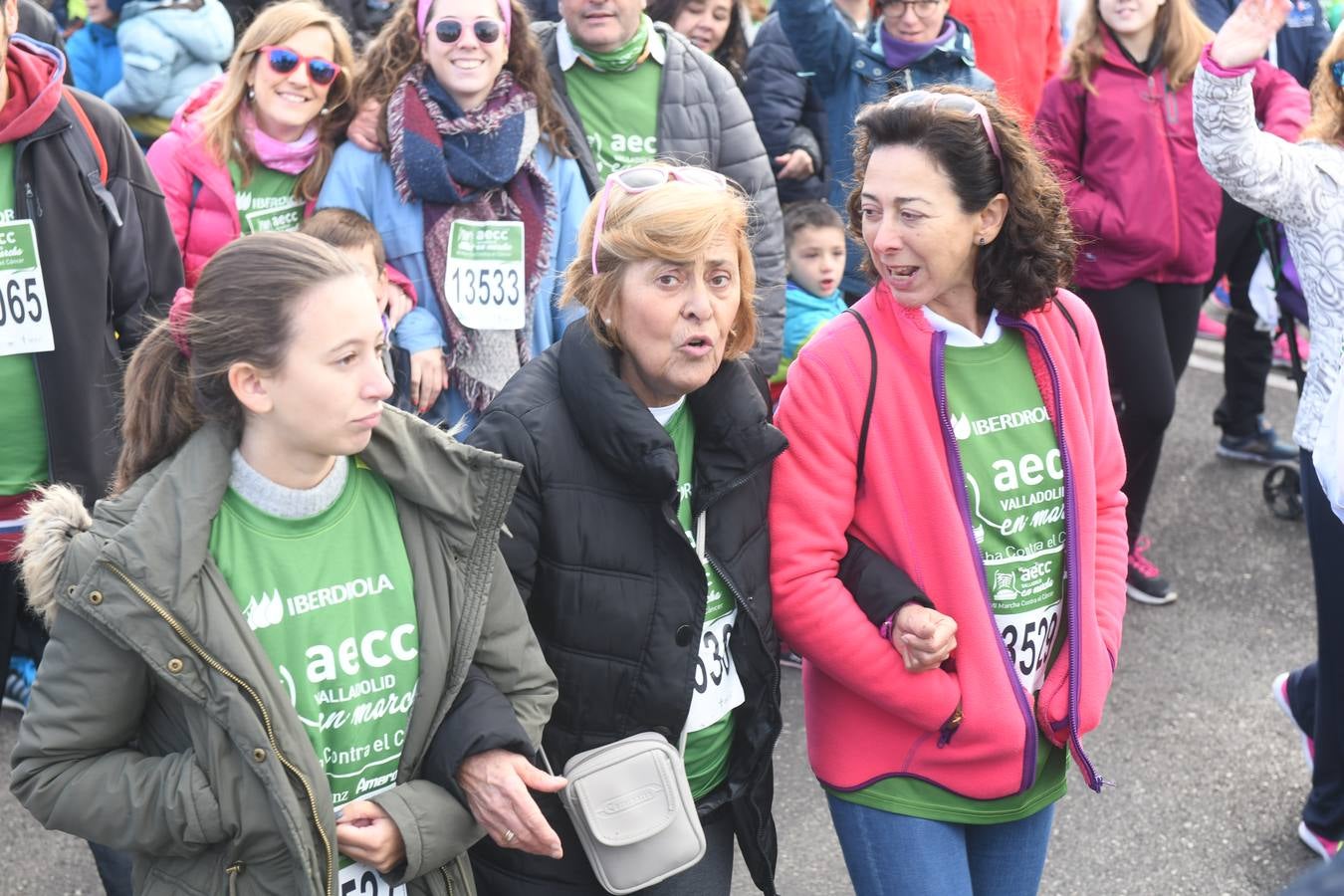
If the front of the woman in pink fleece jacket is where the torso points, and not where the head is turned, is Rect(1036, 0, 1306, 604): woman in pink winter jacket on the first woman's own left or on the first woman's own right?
on the first woman's own left

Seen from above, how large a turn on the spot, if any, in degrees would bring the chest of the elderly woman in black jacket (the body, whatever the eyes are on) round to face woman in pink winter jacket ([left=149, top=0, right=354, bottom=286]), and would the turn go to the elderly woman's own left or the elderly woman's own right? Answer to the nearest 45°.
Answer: approximately 180°

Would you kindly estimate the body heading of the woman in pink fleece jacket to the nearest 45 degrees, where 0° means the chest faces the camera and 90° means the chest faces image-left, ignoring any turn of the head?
approximately 315°

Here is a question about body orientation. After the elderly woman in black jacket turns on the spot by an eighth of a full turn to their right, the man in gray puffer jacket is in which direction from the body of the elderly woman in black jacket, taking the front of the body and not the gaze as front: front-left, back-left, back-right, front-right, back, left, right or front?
back

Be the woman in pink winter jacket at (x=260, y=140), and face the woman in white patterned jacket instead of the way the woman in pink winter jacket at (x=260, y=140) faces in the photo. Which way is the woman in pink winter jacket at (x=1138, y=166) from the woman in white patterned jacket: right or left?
left

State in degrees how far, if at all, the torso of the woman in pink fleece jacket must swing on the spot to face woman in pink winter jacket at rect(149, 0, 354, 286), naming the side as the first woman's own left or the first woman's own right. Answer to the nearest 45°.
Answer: approximately 180°

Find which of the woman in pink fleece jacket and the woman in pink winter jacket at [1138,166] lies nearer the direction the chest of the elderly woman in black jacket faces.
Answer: the woman in pink fleece jacket

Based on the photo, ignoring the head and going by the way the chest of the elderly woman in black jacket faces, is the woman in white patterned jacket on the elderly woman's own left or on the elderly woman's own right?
on the elderly woman's own left

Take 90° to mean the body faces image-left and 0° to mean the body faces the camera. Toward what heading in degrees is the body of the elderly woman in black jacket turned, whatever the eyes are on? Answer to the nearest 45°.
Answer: approximately 315°

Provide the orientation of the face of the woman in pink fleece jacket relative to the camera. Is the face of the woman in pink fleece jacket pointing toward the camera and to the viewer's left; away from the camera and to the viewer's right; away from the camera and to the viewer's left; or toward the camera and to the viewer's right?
toward the camera and to the viewer's left

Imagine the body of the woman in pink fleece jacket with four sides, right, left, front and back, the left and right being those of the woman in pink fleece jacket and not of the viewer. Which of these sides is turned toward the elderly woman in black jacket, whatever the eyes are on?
right

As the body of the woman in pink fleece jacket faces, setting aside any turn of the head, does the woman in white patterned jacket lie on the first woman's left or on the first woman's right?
on the first woman's left

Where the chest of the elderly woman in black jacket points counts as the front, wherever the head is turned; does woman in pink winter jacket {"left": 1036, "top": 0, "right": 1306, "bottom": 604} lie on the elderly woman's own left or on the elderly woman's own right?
on the elderly woman's own left

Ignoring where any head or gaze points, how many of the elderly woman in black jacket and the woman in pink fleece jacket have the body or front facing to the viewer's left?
0
